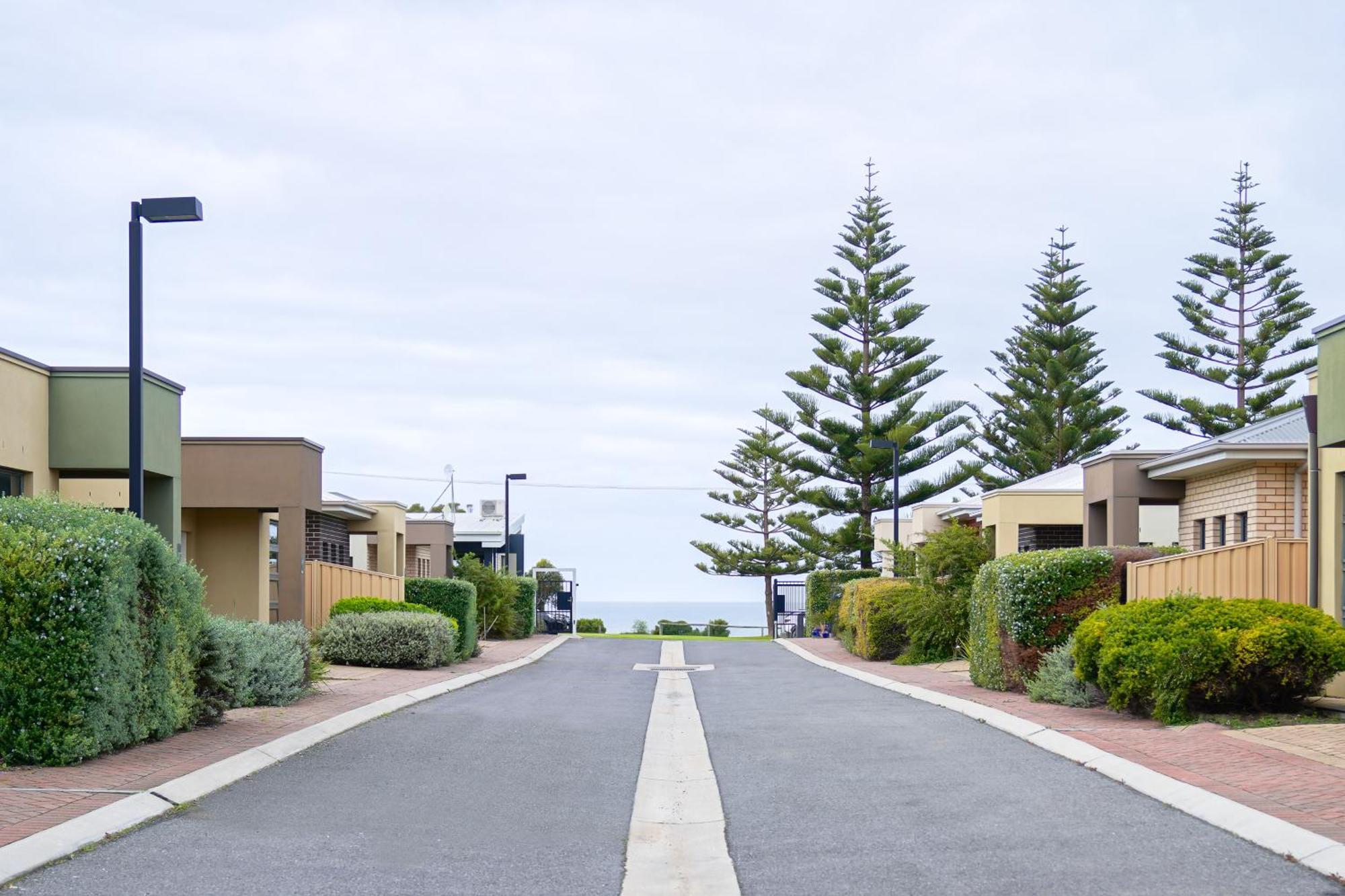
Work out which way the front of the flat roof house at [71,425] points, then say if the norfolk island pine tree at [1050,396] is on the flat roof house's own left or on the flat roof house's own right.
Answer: on the flat roof house's own left

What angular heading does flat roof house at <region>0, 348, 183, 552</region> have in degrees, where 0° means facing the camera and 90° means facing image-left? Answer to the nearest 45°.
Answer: approximately 315°

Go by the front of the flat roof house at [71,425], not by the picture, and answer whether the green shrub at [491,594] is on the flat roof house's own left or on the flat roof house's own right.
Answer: on the flat roof house's own left

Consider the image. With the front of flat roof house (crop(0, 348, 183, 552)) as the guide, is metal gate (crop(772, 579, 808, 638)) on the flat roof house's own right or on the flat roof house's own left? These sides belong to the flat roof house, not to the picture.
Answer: on the flat roof house's own left

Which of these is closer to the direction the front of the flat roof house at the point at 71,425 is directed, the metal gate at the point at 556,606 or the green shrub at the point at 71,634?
the green shrub
